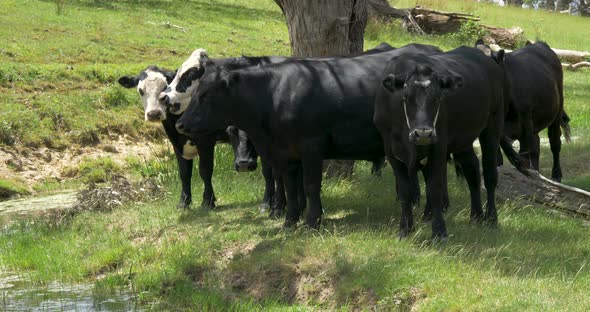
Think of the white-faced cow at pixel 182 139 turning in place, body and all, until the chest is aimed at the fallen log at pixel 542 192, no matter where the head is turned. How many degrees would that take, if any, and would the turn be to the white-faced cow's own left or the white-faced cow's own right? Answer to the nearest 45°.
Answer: approximately 135° to the white-faced cow's own left

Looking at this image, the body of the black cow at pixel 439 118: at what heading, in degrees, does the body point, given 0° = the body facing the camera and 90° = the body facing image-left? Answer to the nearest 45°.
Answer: approximately 45°

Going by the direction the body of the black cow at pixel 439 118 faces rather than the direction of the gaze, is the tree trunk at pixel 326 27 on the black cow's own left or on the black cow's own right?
on the black cow's own right

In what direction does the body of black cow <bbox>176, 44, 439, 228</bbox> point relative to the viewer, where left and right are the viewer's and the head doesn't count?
facing to the left of the viewer

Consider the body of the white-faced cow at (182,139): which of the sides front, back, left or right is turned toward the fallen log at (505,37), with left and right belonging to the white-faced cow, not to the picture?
back

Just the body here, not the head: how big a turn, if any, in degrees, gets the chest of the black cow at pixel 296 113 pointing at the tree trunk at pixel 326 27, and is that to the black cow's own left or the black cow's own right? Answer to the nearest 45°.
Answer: approximately 90° to the black cow's own right

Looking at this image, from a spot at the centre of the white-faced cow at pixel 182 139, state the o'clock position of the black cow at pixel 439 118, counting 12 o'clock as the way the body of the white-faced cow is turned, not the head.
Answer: The black cow is roughly at 9 o'clock from the white-faced cow.
